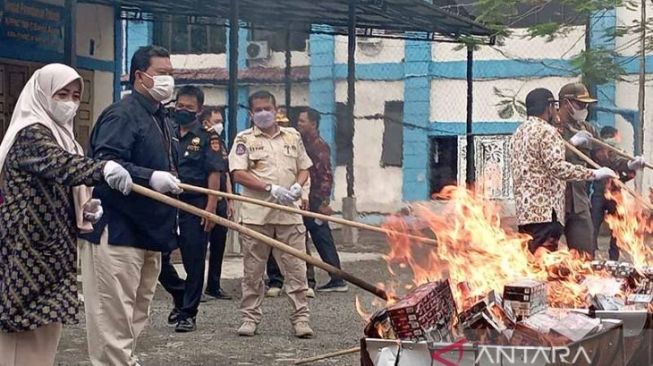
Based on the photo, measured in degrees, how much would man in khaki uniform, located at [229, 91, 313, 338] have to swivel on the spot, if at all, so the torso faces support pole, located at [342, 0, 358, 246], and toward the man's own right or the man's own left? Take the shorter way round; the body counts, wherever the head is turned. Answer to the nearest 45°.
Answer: approximately 180°

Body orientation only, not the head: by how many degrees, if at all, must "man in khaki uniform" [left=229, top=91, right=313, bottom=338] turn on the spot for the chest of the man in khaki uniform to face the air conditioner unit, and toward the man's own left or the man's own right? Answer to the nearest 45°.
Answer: approximately 180°

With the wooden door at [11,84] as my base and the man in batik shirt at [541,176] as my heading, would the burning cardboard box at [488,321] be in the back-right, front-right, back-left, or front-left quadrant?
front-right

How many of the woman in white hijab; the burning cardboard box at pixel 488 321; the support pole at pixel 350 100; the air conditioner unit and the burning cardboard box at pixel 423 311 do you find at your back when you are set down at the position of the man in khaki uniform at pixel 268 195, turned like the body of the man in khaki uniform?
2

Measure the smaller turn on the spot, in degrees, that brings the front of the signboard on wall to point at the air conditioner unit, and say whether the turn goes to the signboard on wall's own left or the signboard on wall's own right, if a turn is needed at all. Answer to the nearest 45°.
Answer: approximately 90° to the signboard on wall's own left

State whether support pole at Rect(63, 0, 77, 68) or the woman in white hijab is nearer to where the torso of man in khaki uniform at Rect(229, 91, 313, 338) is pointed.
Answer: the woman in white hijab

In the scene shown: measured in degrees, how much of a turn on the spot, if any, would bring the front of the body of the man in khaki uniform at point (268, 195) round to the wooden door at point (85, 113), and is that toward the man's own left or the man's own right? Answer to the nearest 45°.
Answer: approximately 135° to the man's own right

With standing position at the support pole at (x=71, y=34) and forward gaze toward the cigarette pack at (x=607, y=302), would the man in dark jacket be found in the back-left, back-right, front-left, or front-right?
front-right

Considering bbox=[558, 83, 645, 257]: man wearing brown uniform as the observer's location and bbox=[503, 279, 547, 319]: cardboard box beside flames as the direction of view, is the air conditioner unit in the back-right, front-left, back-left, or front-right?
back-right

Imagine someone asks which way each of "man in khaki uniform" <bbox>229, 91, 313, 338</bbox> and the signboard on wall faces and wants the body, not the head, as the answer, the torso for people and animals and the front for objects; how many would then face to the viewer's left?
0

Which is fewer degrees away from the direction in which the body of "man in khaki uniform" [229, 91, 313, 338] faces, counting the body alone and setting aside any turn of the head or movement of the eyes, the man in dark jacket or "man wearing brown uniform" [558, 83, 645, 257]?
the man in dark jacket

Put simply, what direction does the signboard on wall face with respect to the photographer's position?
facing the viewer and to the right of the viewer

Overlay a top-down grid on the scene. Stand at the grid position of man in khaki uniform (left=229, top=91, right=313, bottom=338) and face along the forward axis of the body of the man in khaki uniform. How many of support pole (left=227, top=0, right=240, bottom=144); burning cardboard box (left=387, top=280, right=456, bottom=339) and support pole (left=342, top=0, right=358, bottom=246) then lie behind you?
2

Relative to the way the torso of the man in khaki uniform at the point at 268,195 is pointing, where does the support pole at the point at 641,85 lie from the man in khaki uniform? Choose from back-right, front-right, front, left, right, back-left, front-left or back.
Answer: back-left

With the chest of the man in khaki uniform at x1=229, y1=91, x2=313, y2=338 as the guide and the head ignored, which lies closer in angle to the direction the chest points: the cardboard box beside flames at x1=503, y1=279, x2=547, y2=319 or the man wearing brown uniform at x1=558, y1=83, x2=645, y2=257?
the cardboard box beside flames

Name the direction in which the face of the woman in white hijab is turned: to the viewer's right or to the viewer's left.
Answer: to the viewer's right

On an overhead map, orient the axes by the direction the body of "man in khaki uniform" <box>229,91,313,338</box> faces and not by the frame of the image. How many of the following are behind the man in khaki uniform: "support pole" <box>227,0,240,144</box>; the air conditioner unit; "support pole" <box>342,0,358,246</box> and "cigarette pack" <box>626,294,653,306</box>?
3

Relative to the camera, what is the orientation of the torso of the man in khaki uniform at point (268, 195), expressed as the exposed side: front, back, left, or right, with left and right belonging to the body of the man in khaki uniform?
front

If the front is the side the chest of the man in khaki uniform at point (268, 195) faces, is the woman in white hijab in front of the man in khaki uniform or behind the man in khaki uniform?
in front

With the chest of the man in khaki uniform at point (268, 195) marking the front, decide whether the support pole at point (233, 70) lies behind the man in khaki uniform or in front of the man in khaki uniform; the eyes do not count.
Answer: behind
